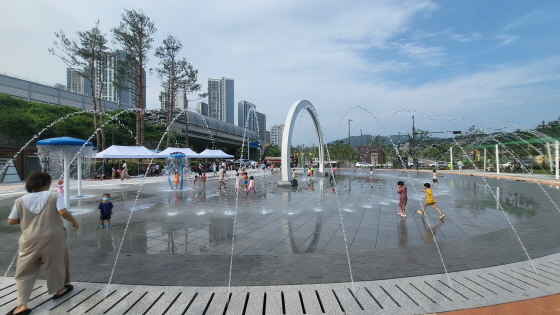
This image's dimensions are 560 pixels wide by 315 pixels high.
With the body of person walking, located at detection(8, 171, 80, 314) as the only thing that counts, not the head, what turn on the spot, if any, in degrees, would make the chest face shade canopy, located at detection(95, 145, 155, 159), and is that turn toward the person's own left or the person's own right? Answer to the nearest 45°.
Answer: approximately 45° to the person's own left

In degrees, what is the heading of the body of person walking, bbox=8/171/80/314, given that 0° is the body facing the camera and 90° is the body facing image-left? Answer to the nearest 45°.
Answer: approximately 225°

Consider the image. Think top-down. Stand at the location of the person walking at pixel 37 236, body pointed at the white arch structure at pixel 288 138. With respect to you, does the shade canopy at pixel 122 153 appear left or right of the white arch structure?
left

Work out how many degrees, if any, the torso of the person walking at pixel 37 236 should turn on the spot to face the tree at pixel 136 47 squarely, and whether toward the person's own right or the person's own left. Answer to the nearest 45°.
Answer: approximately 45° to the person's own left

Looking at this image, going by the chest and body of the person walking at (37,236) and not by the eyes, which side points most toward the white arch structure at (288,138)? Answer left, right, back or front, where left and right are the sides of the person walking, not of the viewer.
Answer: front
